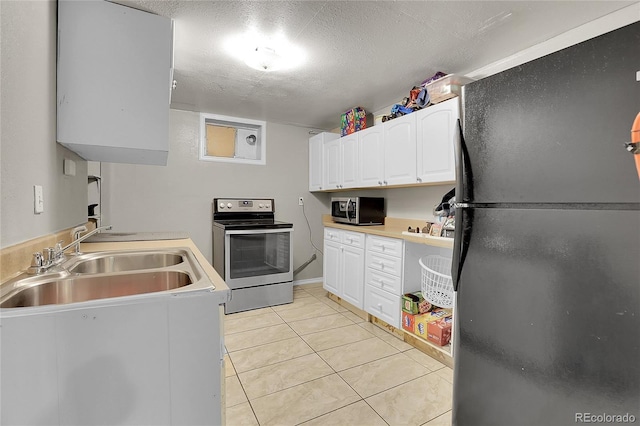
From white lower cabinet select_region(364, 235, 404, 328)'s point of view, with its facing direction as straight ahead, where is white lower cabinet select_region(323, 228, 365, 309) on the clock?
white lower cabinet select_region(323, 228, 365, 309) is roughly at 3 o'clock from white lower cabinet select_region(364, 235, 404, 328).

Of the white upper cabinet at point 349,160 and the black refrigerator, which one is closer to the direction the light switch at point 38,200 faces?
the black refrigerator

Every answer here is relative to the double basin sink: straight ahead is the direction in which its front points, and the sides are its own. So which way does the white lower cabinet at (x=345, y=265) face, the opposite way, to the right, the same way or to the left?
the opposite way

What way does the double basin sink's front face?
to the viewer's right

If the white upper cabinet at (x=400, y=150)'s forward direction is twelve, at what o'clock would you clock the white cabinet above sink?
The white cabinet above sink is roughly at 12 o'clock from the white upper cabinet.

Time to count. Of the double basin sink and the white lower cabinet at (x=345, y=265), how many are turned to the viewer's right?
1

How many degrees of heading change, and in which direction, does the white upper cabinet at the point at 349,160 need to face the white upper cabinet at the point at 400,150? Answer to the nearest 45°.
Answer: approximately 90° to its left

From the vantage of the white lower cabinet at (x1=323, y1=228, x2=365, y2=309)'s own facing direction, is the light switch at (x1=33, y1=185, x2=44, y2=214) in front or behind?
in front

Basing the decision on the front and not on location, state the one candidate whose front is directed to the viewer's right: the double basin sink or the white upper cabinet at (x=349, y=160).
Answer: the double basin sink

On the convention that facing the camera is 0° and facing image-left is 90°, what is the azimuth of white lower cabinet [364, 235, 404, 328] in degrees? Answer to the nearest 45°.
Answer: approximately 45°

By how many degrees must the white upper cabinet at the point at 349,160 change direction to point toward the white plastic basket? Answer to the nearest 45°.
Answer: approximately 90° to its left

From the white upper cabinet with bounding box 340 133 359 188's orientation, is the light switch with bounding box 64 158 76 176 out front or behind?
out front

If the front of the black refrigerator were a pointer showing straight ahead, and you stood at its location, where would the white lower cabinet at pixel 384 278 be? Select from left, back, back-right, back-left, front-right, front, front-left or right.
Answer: right

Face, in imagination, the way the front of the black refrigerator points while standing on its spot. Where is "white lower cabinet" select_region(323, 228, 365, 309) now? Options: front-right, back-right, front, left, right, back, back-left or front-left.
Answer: right

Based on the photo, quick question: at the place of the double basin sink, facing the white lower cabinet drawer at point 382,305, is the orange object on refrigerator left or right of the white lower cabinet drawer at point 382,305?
right

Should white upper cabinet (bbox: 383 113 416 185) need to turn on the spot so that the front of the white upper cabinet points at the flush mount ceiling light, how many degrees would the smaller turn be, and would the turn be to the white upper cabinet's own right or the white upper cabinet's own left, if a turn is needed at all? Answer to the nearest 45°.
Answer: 0° — it already faces it

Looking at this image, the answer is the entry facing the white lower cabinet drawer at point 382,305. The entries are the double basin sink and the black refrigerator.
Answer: the double basin sink
